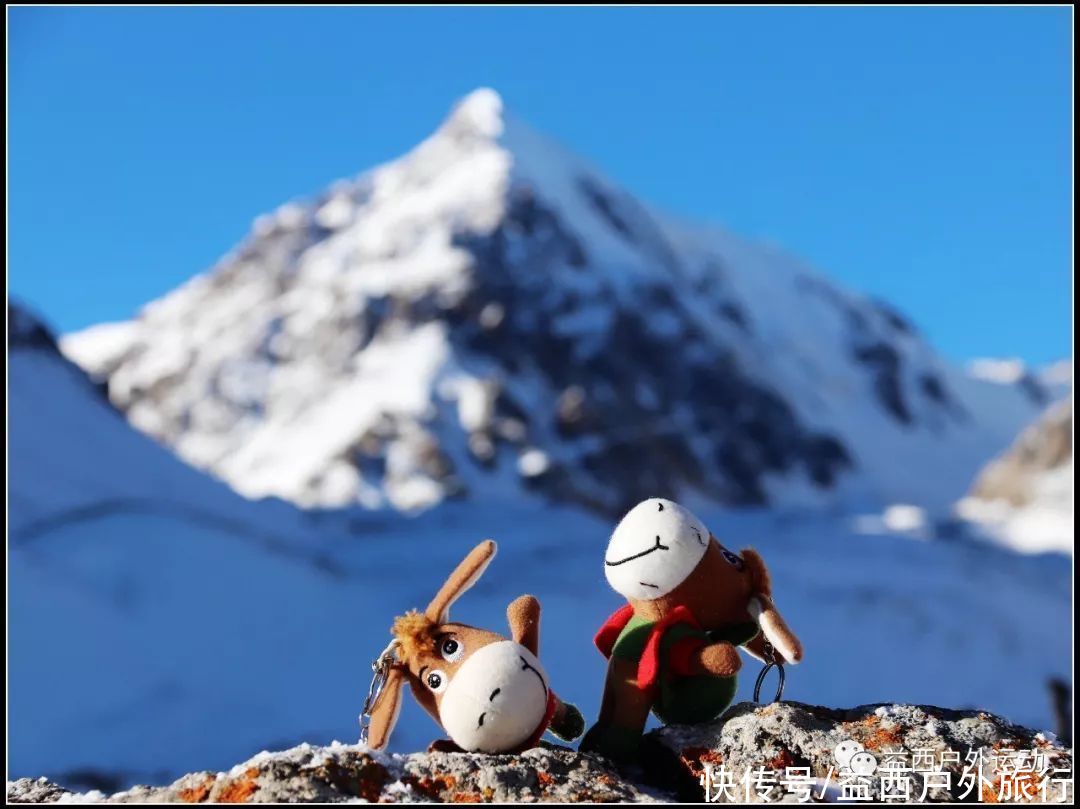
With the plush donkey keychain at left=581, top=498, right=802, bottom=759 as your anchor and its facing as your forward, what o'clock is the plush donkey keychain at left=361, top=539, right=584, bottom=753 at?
the plush donkey keychain at left=361, top=539, right=584, bottom=753 is roughly at 1 o'clock from the plush donkey keychain at left=581, top=498, right=802, bottom=759.

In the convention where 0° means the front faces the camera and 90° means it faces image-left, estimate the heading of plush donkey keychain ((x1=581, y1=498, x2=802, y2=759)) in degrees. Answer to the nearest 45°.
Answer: approximately 45°
